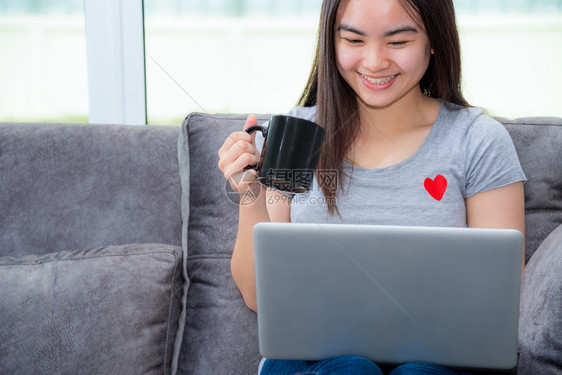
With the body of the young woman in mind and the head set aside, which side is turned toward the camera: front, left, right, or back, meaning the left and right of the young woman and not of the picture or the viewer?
front

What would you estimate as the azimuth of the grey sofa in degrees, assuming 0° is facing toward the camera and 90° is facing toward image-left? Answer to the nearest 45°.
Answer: approximately 0°

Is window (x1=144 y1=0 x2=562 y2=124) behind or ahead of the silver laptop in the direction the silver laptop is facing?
ahead

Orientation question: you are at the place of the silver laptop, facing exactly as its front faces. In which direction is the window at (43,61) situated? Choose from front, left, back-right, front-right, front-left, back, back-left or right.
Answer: front-left

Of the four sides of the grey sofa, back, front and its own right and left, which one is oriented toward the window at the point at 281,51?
back

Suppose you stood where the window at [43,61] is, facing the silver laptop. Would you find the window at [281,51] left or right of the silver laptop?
left

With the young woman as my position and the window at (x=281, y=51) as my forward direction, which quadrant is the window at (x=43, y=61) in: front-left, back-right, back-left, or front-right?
front-left

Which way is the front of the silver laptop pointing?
away from the camera

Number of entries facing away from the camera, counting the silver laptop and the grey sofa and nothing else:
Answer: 1

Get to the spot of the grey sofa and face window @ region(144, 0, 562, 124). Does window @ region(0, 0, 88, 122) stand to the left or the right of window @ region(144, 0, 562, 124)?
left

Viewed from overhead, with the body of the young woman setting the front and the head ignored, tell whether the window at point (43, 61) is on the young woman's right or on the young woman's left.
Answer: on the young woman's right

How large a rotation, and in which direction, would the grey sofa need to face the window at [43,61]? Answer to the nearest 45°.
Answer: approximately 135° to its right

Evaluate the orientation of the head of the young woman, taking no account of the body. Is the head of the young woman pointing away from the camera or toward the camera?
toward the camera

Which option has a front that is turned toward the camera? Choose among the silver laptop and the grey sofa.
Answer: the grey sofa
